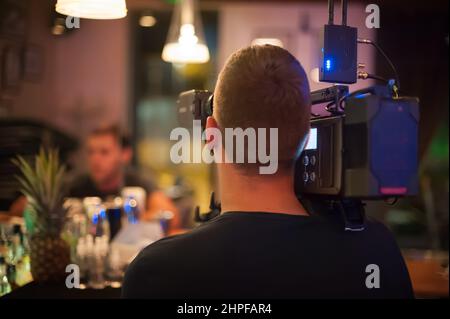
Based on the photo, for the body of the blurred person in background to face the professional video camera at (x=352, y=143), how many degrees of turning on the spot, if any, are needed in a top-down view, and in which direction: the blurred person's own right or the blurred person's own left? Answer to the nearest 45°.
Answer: approximately 45° to the blurred person's own left

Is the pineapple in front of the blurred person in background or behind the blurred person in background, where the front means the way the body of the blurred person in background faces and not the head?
in front

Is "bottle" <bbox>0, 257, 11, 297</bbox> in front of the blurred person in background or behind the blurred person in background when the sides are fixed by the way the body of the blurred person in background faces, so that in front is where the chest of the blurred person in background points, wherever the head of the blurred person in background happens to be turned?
in front

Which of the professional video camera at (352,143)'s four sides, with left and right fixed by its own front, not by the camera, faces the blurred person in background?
front

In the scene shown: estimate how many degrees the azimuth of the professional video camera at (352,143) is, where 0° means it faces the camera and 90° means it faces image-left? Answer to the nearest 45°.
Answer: approximately 135°

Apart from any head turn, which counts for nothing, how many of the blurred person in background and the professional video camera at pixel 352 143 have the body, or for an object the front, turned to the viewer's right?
0

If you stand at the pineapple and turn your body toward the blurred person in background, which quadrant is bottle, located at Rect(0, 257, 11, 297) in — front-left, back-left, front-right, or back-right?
back-left

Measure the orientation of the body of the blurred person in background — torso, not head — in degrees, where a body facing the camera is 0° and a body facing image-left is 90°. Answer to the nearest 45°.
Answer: approximately 45°

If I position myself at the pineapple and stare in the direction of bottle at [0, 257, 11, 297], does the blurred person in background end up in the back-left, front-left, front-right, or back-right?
back-right

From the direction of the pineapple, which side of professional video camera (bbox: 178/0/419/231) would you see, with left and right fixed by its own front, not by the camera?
front
